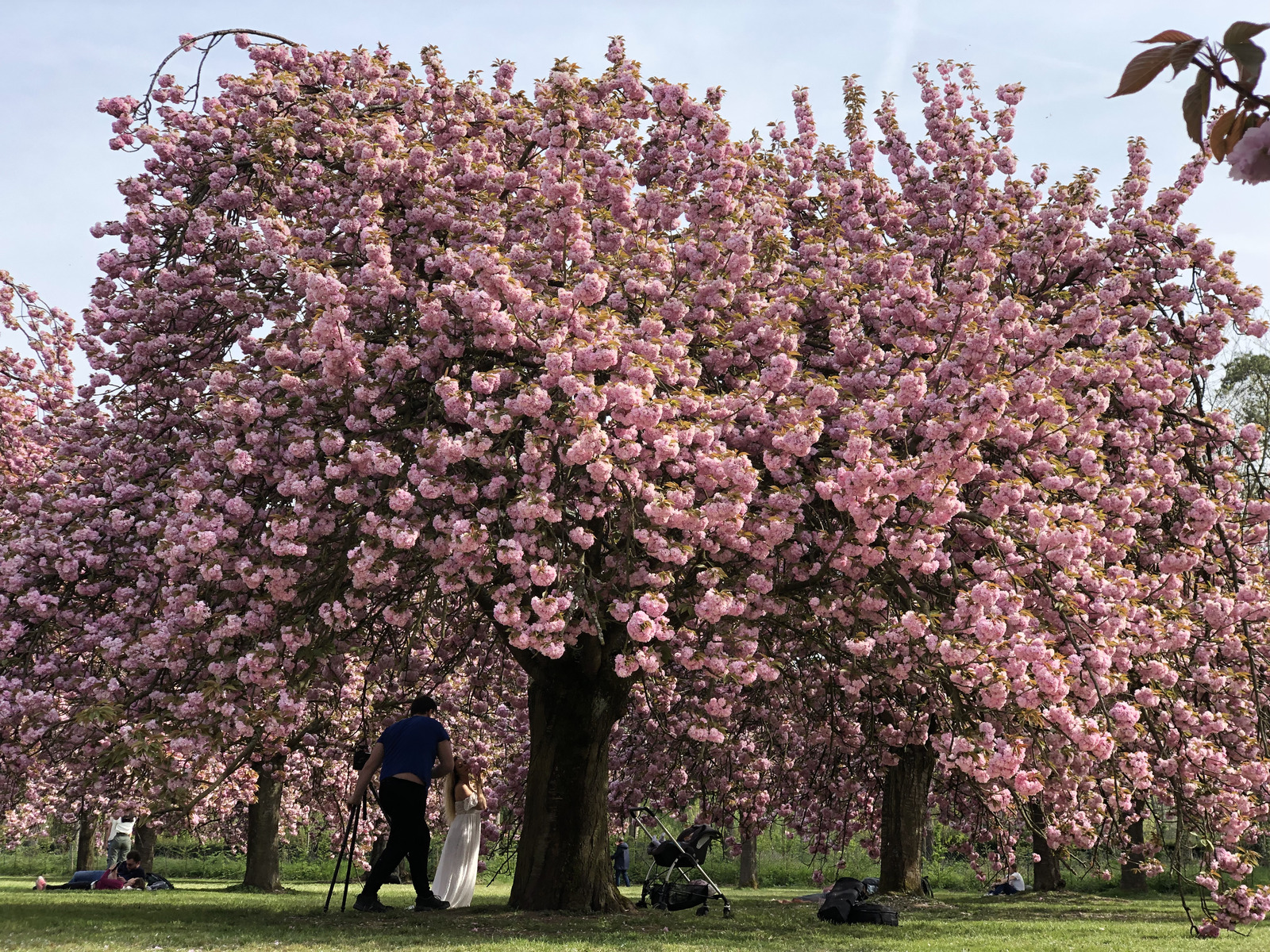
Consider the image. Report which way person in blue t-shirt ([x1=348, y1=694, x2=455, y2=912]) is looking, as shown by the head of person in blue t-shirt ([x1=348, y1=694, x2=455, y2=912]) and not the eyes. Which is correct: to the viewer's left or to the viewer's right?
to the viewer's right

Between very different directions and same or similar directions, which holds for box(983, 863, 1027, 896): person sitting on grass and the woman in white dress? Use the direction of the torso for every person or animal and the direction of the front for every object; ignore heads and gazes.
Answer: very different directions

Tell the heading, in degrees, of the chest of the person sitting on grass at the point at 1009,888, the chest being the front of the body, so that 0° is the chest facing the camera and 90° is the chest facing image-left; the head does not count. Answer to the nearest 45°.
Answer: approximately 90°

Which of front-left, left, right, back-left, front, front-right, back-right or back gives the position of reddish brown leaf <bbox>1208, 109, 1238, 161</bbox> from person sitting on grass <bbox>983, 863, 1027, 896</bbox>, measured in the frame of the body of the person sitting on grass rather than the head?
left

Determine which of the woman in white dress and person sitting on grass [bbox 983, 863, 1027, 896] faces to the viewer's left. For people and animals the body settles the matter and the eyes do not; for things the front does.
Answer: the person sitting on grass
